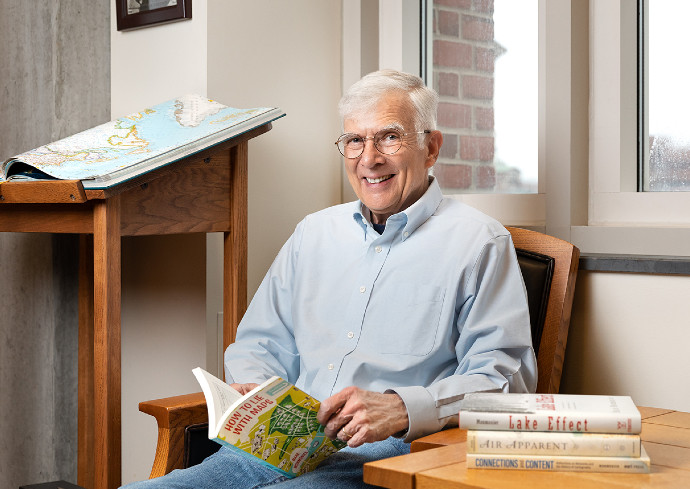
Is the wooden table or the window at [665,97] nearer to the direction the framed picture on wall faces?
the wooden table

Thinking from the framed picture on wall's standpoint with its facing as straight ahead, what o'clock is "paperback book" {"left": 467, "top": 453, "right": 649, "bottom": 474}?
The paperback book is roughly at 10 o'clock from the framed picture on wall.

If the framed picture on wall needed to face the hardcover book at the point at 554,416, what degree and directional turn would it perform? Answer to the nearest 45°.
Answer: approximately 45° to its left

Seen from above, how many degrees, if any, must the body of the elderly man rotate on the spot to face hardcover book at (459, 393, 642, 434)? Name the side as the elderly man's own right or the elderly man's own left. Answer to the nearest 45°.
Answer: approximately 45° to the elderly man's own left

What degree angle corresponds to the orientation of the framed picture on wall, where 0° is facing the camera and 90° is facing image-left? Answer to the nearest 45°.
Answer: approximately 45°

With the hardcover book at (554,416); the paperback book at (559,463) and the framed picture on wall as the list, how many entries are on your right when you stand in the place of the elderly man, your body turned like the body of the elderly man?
1
